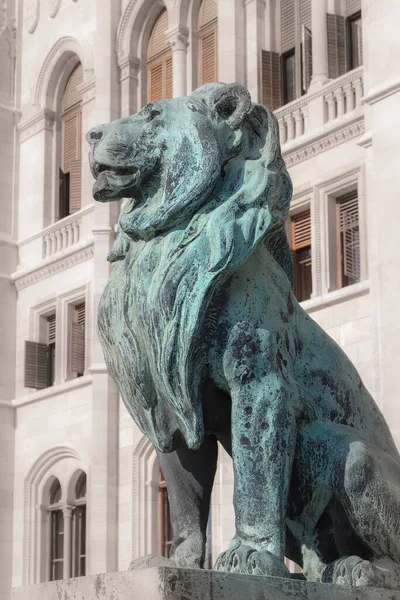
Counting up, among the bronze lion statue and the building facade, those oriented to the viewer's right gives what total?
0

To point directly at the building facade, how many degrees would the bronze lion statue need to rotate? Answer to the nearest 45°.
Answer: approximately 135° to its right

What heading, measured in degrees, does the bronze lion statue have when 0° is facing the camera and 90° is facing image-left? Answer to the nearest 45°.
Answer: approximately 45°

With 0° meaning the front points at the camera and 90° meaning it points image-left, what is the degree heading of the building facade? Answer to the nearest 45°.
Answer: approximately 45°

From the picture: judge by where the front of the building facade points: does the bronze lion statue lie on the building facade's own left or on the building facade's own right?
on the building facade's own left

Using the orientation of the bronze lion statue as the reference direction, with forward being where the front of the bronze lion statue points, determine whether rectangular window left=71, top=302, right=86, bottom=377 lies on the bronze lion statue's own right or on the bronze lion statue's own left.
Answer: on the bronze lion statue's own right
